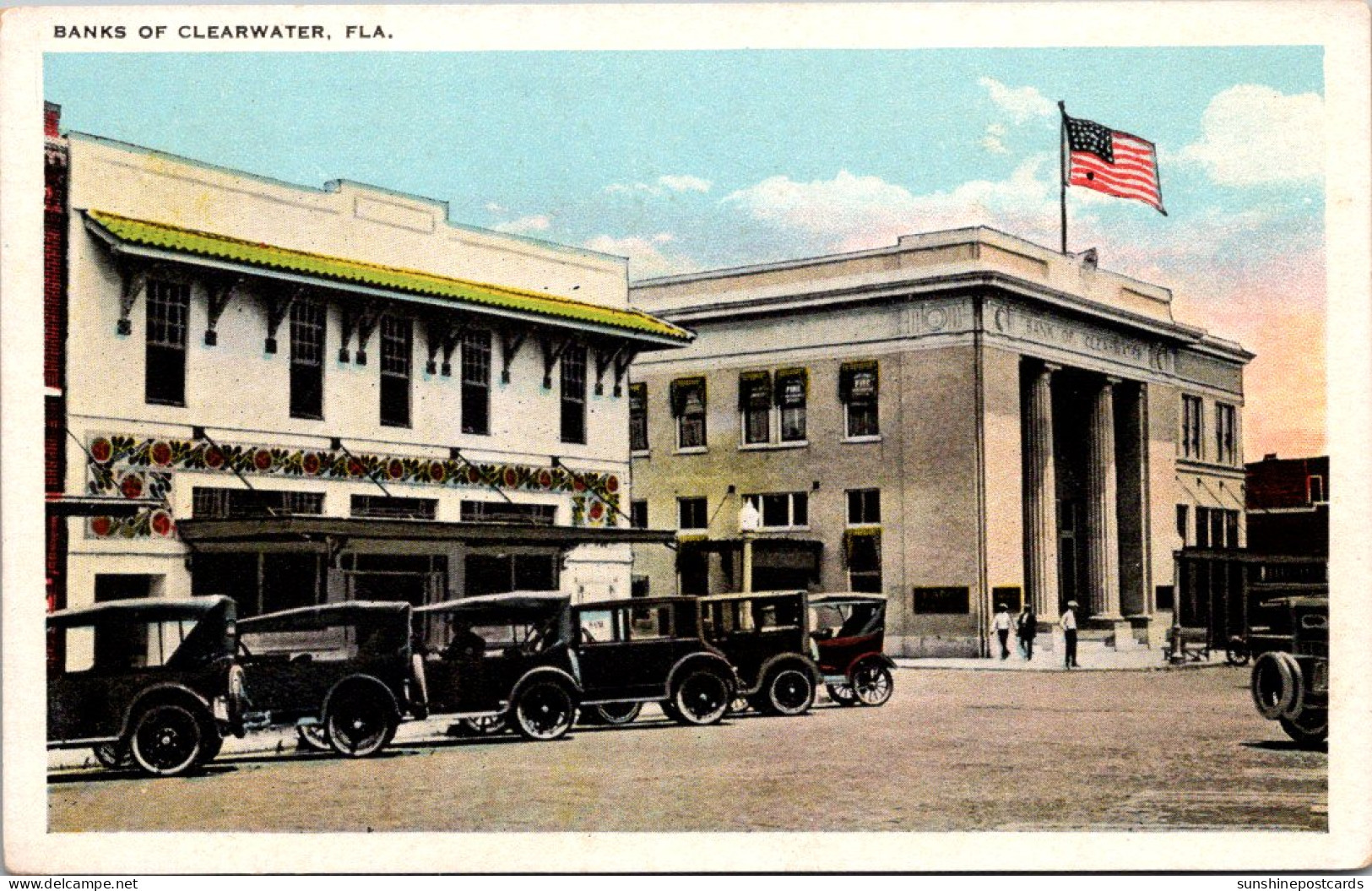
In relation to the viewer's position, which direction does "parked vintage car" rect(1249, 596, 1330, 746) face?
facing away from the viewer and to the right of the viewer

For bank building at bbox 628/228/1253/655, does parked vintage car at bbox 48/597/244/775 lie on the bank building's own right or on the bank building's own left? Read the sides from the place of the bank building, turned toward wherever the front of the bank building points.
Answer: on the bank building's own right

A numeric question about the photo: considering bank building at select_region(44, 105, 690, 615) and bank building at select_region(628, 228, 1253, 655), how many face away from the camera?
0

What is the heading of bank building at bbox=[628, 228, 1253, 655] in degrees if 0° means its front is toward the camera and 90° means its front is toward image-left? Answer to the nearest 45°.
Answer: approximately 315°

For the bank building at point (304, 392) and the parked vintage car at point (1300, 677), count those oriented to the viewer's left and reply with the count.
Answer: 0
